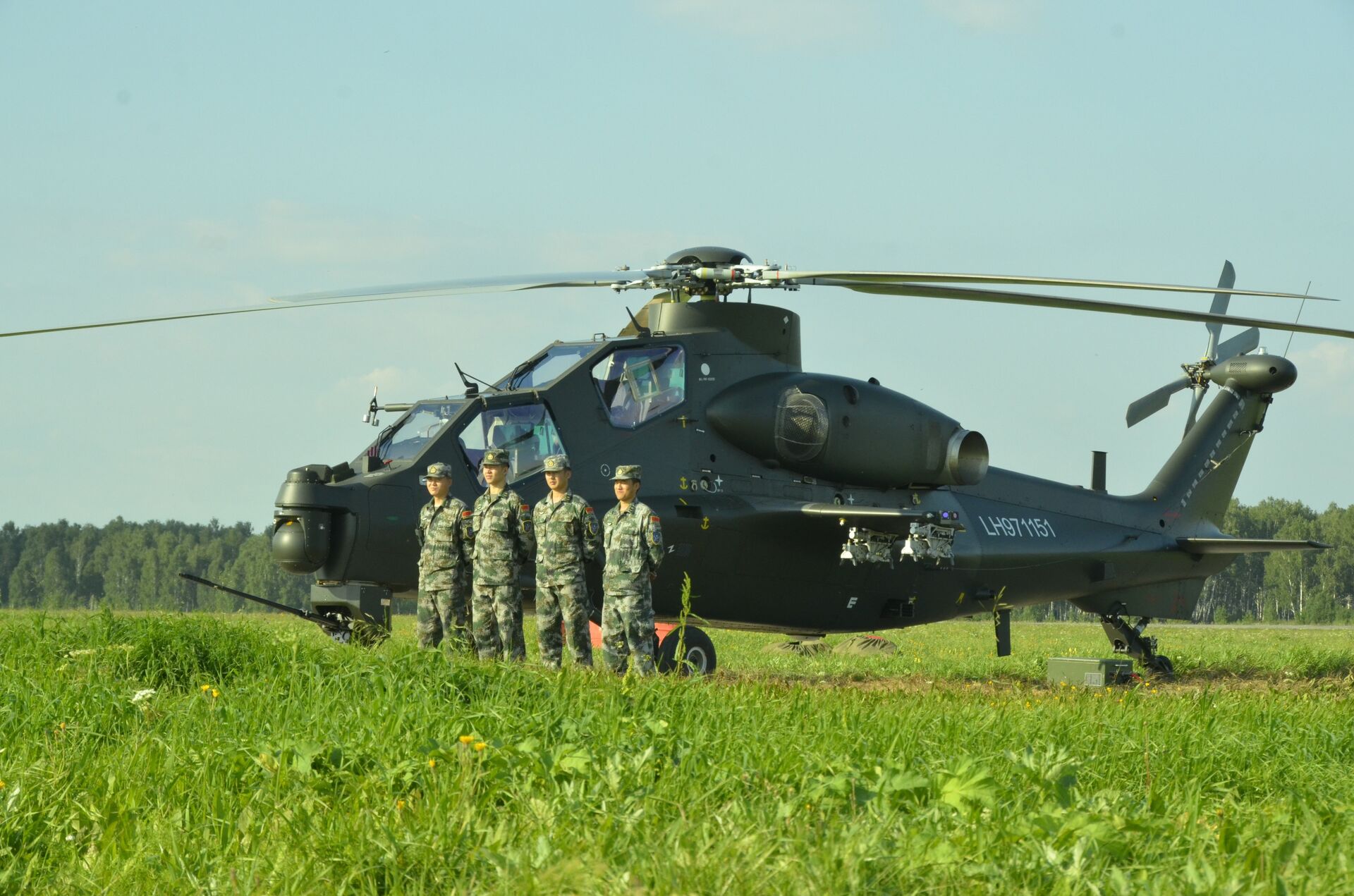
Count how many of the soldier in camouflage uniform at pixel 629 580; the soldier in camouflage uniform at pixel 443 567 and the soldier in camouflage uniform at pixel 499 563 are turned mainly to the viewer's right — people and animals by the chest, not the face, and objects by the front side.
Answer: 0

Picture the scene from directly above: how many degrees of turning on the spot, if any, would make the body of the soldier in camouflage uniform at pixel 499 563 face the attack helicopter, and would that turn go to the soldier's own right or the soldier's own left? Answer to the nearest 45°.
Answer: approximately 180°

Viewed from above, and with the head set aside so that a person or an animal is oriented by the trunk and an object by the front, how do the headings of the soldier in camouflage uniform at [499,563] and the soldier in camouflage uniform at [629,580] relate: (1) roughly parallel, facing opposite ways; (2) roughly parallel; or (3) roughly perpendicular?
roughly parallel

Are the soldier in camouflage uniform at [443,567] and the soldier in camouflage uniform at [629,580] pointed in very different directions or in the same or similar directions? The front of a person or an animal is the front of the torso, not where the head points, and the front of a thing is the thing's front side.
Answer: same or similar directions

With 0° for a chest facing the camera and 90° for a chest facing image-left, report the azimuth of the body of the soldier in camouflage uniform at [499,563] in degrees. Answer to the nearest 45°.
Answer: approximately 45°

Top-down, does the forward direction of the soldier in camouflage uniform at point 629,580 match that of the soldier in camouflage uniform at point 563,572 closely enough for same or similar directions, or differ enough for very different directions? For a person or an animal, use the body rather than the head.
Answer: same or similar directions

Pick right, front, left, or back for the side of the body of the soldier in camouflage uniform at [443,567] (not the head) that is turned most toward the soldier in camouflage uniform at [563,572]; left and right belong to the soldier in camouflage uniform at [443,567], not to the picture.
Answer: left

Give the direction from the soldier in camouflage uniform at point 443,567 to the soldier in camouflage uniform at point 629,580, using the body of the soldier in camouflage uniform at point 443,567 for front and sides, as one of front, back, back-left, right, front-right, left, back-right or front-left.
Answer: left

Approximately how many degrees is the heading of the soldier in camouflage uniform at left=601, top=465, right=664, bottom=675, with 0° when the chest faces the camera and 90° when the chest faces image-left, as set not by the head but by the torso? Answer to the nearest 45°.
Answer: approximately 45°

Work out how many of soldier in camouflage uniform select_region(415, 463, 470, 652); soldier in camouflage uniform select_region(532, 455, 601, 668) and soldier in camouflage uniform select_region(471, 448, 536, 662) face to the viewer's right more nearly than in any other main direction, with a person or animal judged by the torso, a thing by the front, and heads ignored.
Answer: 0

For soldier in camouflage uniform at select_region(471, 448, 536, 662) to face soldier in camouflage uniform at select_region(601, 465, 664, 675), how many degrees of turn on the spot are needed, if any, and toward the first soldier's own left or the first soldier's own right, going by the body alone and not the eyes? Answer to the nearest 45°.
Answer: approximately 90° to the first soldier's own left

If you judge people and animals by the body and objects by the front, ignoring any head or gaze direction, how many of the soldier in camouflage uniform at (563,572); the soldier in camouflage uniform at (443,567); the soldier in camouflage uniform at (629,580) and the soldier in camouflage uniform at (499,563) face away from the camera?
0
